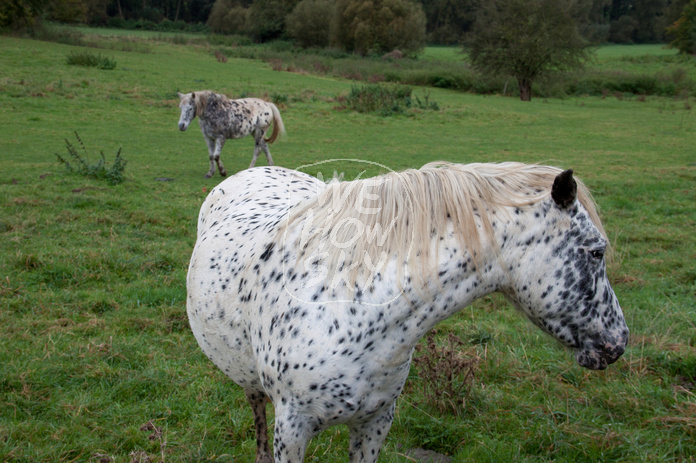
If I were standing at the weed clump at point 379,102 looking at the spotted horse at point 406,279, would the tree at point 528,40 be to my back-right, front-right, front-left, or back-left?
back-left

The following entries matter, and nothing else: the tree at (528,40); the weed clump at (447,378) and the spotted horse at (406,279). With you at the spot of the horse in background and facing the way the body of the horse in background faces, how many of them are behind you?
1

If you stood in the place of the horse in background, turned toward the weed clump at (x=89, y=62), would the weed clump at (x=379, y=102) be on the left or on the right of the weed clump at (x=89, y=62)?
right

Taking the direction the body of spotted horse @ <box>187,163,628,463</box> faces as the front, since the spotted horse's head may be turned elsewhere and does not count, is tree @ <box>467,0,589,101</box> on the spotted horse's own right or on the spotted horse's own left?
on the spotted horse's own left

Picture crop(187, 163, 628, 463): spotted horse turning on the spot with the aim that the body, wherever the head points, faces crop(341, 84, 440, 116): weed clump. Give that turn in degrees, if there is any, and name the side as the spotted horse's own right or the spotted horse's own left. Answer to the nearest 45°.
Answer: approximately 135° to the spotted horse's own left

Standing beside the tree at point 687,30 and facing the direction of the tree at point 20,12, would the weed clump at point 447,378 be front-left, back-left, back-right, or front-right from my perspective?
front-left

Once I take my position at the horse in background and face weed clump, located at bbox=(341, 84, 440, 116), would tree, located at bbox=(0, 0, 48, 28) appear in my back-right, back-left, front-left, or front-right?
front-left

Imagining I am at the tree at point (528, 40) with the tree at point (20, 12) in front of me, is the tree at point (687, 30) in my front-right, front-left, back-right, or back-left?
back-right

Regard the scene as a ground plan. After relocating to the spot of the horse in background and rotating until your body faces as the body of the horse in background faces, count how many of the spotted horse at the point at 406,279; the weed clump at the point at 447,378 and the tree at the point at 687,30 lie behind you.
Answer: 1

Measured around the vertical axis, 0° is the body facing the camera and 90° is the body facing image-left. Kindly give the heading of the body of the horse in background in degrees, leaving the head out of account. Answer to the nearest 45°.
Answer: approximately 45°

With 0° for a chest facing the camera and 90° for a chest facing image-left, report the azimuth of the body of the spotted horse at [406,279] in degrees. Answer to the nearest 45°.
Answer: approximately 315°

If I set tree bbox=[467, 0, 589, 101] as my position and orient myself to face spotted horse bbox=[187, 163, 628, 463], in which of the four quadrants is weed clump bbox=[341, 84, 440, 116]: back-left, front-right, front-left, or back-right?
front-right

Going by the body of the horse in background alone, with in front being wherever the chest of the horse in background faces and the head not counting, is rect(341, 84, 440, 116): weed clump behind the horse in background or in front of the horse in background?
behind
